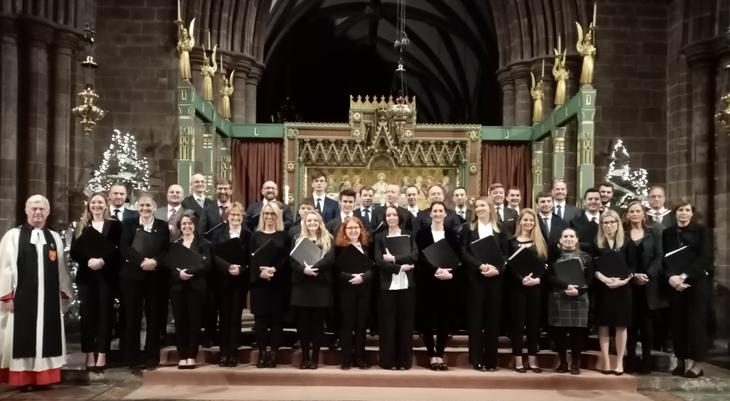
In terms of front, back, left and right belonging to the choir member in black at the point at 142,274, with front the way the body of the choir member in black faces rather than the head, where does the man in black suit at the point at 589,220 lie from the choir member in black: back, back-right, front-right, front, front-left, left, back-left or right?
left

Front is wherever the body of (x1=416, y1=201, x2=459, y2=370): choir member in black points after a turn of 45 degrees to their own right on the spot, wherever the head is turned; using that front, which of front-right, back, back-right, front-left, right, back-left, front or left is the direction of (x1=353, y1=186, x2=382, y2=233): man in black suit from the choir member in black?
right

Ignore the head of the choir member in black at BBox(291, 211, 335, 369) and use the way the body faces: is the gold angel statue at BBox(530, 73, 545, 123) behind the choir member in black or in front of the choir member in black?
behind

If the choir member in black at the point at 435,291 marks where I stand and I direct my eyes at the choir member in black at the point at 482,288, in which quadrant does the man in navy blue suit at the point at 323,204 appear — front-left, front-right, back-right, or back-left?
back-left

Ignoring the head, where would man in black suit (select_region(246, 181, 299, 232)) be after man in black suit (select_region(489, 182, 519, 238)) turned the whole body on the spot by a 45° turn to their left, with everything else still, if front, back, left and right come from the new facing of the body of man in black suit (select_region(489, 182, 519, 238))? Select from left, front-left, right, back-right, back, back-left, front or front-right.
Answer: back-right

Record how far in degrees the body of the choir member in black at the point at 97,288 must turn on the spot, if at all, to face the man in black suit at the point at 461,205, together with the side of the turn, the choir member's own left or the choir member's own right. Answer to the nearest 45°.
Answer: approximately 90° to the choir member's own left

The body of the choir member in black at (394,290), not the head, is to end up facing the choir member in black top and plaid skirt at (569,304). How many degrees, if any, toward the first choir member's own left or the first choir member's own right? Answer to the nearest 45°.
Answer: approximately 90° to the first choir member's own left

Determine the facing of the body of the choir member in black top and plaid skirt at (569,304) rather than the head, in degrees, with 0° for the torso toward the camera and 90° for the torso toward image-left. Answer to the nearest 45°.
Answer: approximately 0°

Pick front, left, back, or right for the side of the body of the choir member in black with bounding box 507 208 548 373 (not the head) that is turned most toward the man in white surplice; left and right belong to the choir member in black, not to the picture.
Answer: right

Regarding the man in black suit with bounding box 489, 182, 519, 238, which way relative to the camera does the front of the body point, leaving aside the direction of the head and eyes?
toward the camera

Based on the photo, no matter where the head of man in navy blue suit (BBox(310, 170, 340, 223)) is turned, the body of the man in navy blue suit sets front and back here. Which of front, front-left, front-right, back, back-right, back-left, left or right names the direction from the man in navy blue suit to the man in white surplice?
front-right
